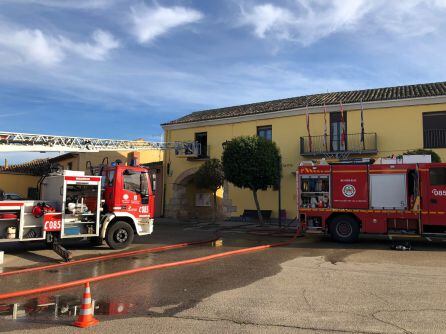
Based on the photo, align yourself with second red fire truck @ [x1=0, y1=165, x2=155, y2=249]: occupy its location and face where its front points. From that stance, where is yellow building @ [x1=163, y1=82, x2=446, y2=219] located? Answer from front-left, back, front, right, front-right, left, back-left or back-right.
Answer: front-left

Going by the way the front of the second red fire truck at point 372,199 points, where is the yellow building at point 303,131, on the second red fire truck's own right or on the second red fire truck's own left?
on the second red fire truck's own left

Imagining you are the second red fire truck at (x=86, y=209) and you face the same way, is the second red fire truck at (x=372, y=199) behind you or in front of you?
in front

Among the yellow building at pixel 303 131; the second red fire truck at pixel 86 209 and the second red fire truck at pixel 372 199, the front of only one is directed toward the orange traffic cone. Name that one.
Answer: the yellow building

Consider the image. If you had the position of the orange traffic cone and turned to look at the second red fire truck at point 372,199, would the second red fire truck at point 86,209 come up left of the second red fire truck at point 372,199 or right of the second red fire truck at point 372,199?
left

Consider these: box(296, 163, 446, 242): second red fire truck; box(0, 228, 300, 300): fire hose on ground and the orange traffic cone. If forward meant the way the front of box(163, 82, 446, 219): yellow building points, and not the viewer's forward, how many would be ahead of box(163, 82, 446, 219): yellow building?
3

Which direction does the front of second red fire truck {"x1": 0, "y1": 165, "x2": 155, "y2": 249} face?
to the viewer's right

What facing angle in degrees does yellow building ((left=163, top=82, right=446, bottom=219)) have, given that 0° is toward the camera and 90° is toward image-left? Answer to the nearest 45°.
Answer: approximately 0°

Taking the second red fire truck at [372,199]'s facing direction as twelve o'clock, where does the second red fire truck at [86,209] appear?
the second red fire truck at [86,209] is roughly at 5 o'clock from the second red fire truck at [372,199].

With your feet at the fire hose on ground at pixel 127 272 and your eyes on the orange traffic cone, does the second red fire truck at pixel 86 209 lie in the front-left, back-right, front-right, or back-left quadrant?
back-right

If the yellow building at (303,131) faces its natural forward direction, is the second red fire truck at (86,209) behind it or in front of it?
in front

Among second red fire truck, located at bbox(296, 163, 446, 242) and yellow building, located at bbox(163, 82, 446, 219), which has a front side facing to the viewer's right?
the second red fire truck

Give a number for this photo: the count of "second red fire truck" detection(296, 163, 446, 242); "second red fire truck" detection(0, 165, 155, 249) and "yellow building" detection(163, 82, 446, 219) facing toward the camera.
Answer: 1

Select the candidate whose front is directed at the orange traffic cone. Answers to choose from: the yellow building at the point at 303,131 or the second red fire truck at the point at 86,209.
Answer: the yellow building

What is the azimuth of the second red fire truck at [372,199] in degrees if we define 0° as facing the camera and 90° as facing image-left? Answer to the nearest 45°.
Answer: approximately 270°

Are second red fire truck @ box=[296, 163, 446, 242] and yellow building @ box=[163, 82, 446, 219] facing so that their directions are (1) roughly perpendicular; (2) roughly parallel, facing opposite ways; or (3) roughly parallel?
roughly perpendicular

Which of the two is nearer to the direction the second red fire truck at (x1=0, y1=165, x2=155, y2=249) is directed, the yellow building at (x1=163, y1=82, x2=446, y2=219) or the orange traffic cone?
the yellow building
